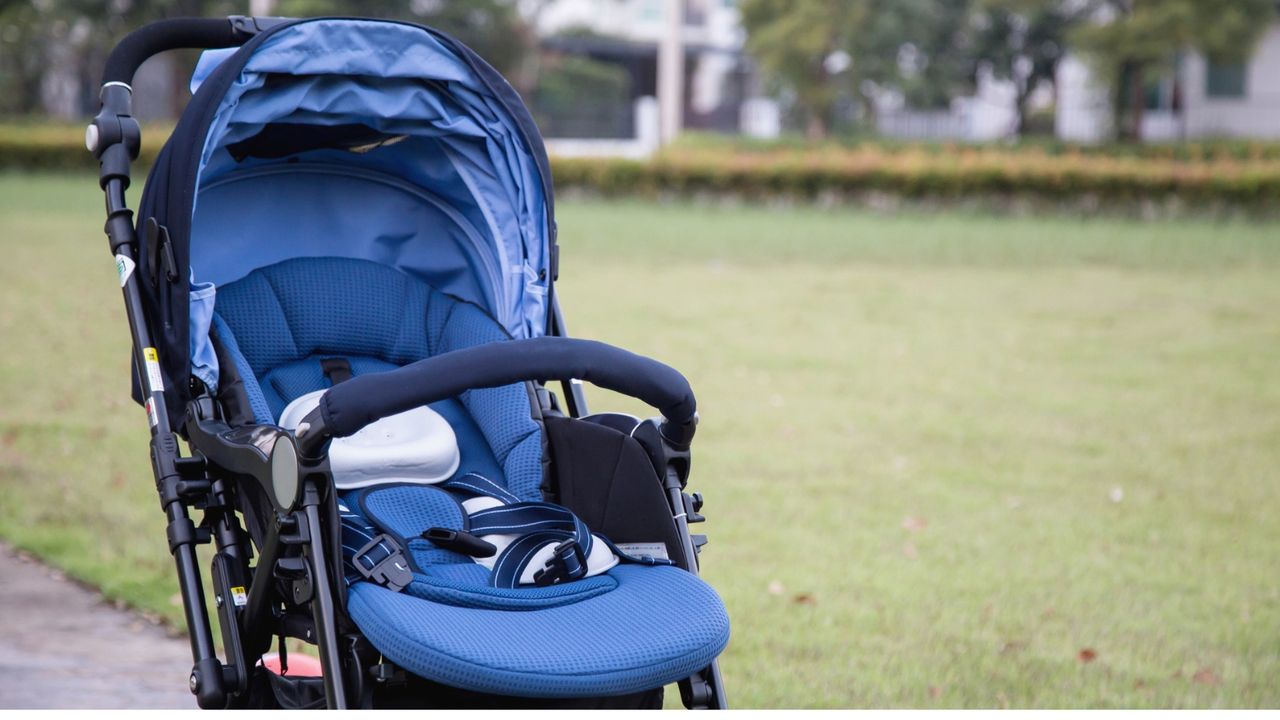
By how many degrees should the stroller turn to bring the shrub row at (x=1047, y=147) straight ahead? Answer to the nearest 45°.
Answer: approximately 90° to its left

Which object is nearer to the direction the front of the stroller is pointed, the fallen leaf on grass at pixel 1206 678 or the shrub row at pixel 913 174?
the fallen leaf on grass

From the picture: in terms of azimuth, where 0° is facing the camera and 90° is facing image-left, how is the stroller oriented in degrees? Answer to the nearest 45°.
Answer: approximately 315°

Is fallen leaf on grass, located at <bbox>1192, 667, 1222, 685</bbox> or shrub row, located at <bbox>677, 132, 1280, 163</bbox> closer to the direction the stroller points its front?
the fallen leaf on grass

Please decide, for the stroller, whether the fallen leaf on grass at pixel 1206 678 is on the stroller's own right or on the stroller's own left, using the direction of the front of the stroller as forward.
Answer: on the stroller's own left
